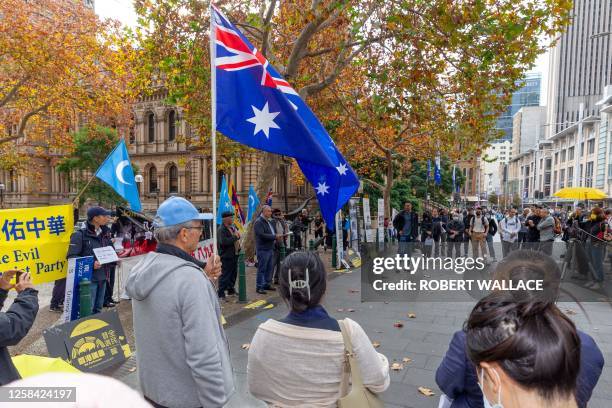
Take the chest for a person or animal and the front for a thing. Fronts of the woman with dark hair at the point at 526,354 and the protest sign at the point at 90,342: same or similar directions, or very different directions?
very different directions

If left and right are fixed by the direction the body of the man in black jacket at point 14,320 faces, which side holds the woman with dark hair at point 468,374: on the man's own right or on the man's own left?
on the man's own right

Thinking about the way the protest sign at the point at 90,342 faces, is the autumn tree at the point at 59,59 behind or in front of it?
behind

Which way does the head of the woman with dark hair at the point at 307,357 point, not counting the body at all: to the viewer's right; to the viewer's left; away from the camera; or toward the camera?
away from the camera

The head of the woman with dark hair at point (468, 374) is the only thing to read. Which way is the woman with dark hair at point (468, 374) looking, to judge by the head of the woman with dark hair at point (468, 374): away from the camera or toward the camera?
away from the camera

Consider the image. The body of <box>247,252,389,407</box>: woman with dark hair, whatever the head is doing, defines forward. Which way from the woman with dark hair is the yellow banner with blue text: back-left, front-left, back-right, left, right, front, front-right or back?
front-left
